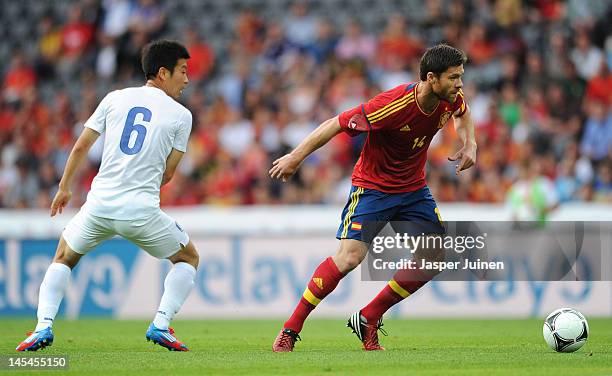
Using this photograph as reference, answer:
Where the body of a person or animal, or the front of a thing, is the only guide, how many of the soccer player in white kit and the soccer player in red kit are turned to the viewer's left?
0

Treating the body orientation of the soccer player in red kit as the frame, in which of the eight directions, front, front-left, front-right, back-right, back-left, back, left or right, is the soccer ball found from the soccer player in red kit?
front-left

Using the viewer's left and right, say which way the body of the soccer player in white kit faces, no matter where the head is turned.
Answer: facing away from the viewer and to the right of the viewer

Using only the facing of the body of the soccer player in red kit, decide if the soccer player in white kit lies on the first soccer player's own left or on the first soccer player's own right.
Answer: on the first soccer player's own right

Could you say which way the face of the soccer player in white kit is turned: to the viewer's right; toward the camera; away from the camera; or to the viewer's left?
to the viewer's right
